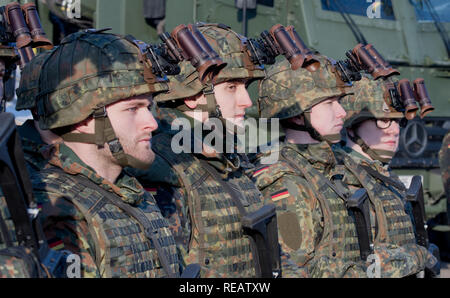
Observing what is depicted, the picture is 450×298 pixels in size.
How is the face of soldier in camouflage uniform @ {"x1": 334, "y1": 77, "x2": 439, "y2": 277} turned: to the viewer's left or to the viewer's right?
to the viewer's right

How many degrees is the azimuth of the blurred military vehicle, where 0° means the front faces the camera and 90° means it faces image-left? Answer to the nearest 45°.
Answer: approximately 315°

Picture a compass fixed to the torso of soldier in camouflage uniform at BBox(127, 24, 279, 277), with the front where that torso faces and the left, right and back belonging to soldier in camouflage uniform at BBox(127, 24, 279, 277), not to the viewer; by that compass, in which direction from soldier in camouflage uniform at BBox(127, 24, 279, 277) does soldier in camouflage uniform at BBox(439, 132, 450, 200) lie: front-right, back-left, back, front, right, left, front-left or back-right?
left

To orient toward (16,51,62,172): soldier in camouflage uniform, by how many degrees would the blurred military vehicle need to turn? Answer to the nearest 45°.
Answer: approximately 90° to its right

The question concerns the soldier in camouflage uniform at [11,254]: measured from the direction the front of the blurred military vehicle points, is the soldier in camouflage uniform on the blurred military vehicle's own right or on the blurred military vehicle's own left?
on the blurred military vehicle's own right

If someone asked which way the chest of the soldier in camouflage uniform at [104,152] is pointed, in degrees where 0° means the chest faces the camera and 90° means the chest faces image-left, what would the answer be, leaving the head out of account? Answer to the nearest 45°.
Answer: approximately 315°

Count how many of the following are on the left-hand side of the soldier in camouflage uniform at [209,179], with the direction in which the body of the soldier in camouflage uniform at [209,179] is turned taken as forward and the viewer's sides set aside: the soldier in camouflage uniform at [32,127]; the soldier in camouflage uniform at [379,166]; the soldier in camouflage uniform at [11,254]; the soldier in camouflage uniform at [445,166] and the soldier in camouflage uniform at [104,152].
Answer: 2

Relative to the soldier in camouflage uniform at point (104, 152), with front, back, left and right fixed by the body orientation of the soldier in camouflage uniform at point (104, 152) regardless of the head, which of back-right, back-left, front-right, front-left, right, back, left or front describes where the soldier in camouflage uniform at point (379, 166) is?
left

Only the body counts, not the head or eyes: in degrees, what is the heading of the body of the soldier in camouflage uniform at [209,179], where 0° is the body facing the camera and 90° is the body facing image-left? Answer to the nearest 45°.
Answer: approximately 315°
